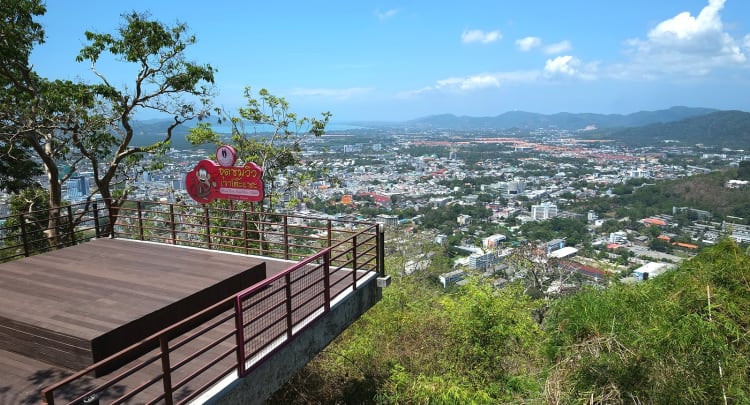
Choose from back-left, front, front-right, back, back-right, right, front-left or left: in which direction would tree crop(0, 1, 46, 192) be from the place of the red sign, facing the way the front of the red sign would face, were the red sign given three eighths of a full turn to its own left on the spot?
left

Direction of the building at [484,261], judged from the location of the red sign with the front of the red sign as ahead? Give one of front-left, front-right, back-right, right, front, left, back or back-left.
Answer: back-left

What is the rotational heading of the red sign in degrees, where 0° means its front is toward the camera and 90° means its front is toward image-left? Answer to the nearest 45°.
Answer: approximately 0°

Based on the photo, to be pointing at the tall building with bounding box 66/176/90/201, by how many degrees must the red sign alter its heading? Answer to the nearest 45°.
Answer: approximately 135° to its right

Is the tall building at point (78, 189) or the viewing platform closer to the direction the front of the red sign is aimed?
the viewing platform

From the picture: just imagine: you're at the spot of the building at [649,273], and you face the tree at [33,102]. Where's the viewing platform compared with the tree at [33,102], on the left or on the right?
left

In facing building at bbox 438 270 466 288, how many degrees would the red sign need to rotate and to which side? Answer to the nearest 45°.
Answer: approximately 135° to its left

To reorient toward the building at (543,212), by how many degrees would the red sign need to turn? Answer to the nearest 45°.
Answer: approximately 135° to its left

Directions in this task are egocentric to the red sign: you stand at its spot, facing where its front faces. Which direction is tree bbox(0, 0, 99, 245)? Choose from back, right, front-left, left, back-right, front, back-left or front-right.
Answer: back-right

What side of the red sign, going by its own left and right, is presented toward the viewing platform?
front
